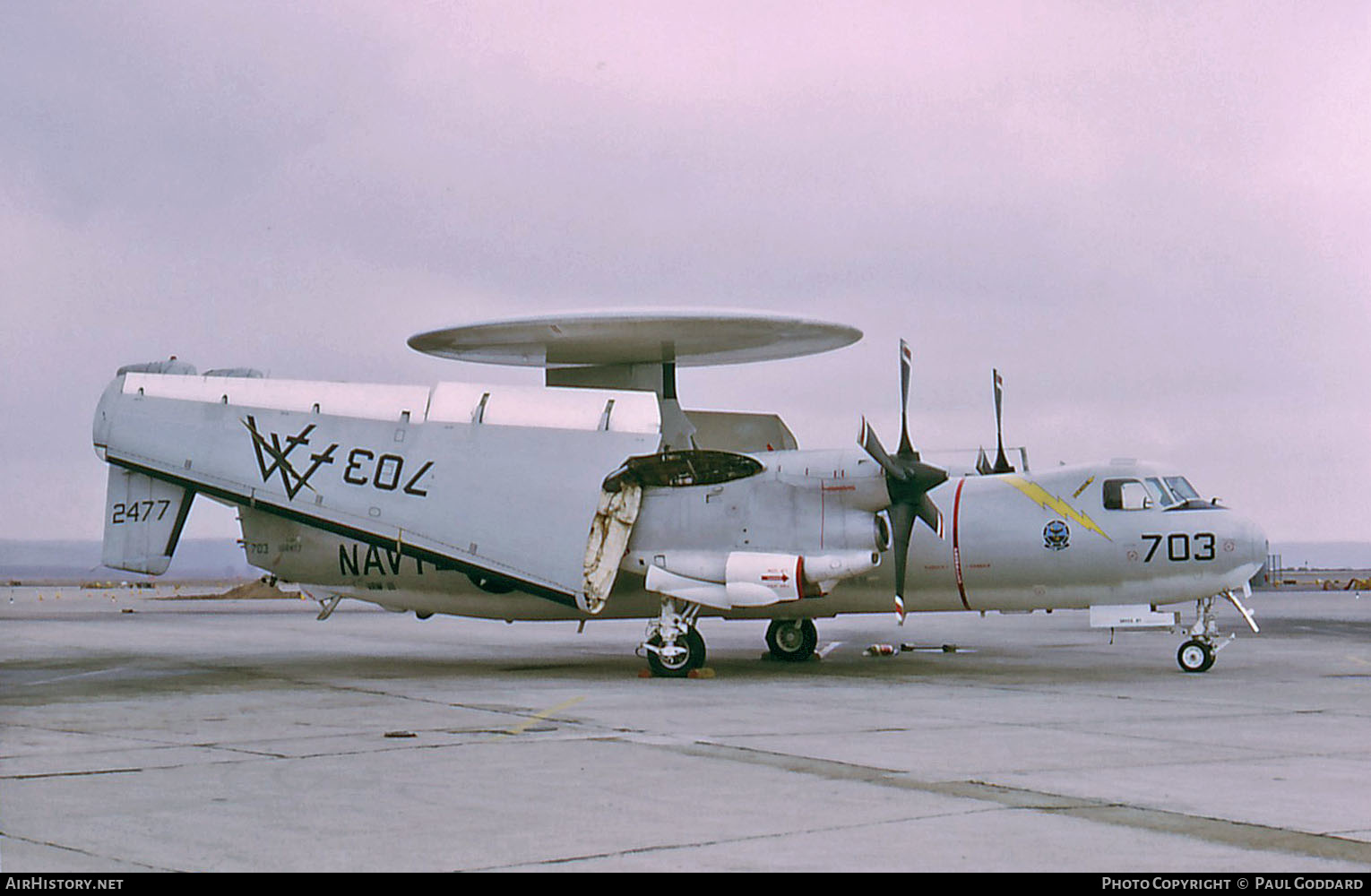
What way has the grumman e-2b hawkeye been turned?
to the viewer's right
